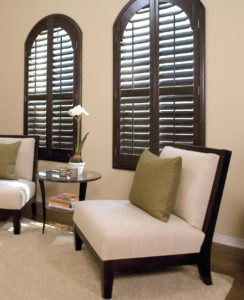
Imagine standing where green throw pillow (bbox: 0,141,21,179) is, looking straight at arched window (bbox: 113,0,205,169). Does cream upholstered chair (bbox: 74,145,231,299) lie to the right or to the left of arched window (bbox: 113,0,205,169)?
right

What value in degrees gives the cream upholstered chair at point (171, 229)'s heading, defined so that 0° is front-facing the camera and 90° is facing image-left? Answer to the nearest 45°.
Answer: approximately 45°

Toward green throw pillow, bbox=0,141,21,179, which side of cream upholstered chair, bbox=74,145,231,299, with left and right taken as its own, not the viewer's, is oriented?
right

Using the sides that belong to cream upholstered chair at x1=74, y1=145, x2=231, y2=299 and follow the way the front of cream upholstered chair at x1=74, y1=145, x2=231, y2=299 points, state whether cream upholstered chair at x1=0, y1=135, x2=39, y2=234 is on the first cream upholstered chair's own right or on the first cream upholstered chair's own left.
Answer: on the first cream upholstered chair's own right

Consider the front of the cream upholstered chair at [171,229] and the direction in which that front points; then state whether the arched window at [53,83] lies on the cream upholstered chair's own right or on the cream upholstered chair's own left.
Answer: on the cream upholstered chair's own right

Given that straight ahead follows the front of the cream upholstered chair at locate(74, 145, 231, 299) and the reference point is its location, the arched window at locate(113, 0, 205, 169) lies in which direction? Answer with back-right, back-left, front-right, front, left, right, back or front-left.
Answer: back-right
